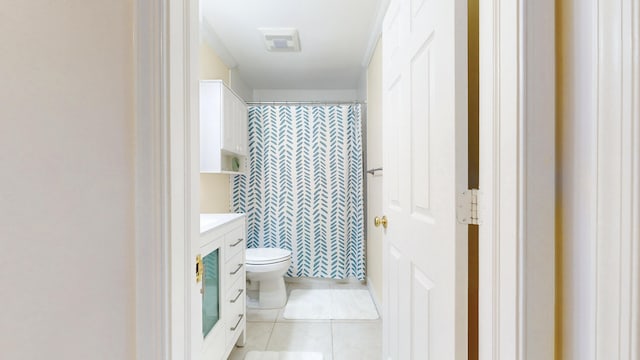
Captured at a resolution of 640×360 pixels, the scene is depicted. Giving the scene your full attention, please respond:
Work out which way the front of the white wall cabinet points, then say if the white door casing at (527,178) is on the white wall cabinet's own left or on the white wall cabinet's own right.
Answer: on the white wall cabinet's own right

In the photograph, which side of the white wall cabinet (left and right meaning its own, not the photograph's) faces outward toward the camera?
right

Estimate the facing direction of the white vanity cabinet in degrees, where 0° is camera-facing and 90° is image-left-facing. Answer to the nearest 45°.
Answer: approximately 270°

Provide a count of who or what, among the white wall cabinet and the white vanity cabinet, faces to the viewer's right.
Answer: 2
